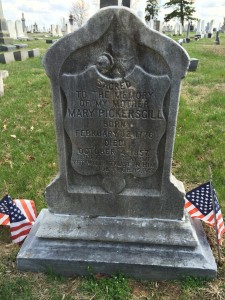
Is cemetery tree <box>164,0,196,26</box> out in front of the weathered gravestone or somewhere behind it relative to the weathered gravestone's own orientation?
behind

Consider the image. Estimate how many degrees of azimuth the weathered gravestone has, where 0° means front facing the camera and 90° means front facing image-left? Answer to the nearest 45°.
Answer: approximately 0°

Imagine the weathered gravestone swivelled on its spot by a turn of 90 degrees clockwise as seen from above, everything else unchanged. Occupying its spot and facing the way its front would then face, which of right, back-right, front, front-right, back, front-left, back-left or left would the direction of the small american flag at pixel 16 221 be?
front

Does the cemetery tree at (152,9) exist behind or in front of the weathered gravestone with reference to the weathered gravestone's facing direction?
behind

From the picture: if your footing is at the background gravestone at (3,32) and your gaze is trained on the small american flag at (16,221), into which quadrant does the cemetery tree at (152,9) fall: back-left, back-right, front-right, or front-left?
back-left

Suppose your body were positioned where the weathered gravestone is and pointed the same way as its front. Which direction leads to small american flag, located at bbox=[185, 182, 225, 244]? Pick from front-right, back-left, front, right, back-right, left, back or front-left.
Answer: left
